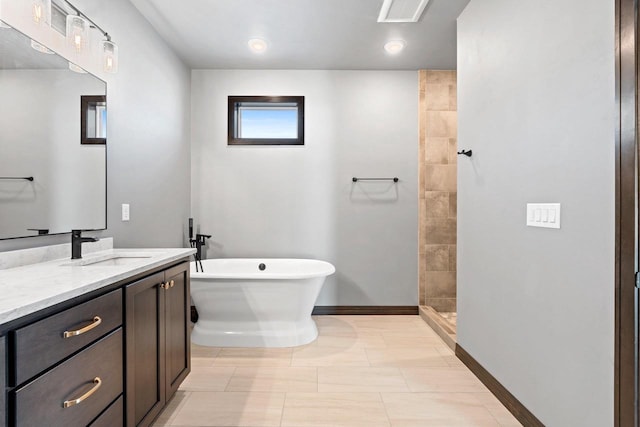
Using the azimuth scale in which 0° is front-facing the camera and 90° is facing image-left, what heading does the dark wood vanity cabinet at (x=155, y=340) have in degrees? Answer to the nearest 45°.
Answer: approximately 315°

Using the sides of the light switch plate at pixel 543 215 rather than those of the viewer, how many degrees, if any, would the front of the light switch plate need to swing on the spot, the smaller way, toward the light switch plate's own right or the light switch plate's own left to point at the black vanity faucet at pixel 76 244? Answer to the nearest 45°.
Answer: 0° — it already faces it

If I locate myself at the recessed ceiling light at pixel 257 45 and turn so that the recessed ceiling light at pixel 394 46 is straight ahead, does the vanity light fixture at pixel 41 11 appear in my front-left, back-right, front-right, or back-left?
back-right

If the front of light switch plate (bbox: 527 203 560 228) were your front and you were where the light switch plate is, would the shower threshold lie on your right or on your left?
on your right

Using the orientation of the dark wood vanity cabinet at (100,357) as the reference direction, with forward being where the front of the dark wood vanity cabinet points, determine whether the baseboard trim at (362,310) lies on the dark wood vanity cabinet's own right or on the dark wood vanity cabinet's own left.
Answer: on the dark wood vanity cabinet's own left
